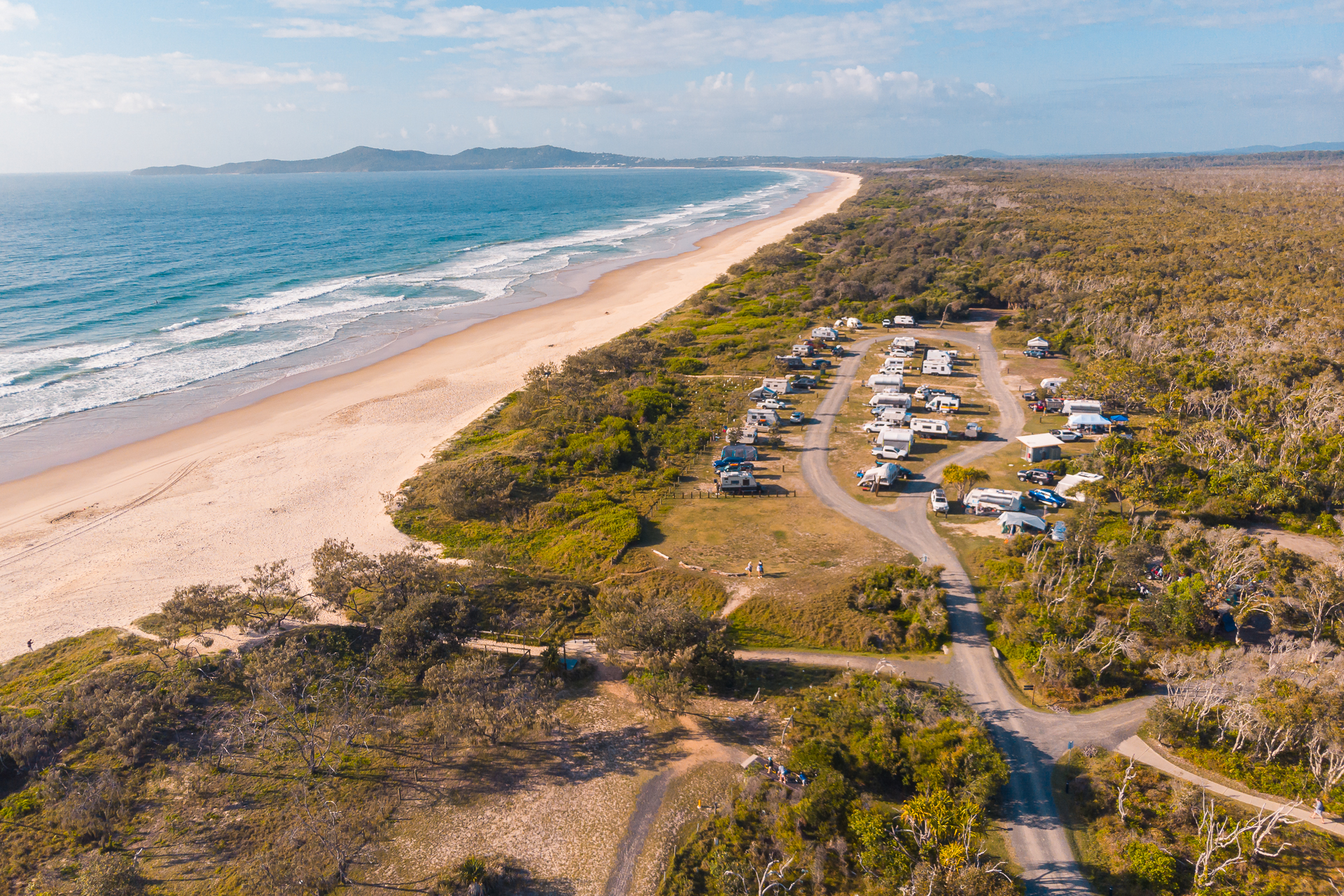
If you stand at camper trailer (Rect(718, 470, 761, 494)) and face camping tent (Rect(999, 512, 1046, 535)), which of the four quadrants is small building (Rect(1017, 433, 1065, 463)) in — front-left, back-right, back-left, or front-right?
front-left

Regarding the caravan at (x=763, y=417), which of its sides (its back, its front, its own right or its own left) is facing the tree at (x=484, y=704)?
right

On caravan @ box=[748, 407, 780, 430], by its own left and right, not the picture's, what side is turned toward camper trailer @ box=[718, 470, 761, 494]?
right

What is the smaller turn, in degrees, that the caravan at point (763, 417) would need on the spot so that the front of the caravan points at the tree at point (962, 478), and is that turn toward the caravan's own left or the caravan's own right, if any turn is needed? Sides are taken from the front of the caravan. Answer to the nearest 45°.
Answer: approximately 45° to the caravan's own right

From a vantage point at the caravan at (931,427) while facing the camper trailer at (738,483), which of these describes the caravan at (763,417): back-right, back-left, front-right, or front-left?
front-right

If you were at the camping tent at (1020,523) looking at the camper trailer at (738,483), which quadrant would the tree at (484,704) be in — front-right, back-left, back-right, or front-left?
front-left

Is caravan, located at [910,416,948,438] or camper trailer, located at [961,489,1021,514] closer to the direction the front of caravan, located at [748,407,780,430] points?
the caravan, located at [910,416,948,438]

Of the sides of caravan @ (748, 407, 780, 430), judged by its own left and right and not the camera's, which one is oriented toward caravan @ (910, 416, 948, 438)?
front

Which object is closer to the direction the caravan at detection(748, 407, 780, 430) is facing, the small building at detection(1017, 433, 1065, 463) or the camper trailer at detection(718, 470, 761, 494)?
the small building

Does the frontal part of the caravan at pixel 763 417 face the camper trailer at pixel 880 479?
no

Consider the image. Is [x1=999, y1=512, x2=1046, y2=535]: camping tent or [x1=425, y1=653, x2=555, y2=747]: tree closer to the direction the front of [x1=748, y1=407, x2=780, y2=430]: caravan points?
the camping tent

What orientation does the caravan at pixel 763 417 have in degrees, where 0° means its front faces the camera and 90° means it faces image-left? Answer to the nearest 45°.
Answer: approximately 270°
